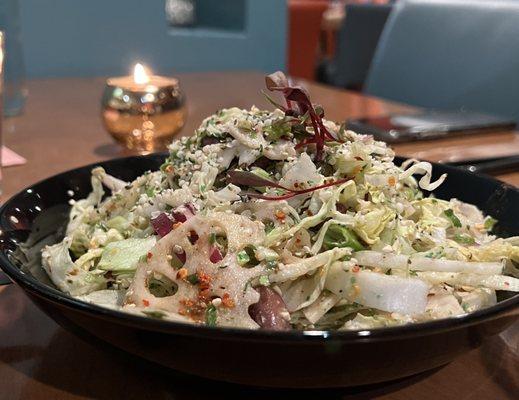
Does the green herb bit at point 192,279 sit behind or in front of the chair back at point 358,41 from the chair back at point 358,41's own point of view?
in front

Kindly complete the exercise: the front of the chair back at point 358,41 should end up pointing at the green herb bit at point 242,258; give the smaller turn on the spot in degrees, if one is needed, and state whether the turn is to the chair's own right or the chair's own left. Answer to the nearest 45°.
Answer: approximately 45° to the chair's own left

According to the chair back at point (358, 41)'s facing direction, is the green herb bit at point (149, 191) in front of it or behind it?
in front

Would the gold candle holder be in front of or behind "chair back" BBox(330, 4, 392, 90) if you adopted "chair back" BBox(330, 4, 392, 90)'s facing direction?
in front

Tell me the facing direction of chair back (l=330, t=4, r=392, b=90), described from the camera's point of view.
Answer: facing the viewer and to the left of the viewer

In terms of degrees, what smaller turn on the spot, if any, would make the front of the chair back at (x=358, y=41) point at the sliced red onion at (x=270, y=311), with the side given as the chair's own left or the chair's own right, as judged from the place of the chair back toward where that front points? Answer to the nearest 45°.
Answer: approximately 45° to the chair's own left

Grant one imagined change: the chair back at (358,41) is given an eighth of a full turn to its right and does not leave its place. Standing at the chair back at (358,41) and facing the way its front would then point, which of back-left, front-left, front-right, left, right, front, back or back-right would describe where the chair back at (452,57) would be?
left
